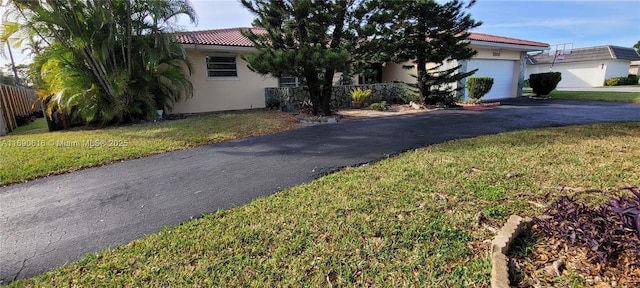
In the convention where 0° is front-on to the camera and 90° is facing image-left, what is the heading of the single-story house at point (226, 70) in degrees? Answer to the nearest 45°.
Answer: approximately 0°

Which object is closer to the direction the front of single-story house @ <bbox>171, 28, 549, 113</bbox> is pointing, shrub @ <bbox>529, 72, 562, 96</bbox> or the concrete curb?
the concrete curb

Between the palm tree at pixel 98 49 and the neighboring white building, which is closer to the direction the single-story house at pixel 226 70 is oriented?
the palm tree

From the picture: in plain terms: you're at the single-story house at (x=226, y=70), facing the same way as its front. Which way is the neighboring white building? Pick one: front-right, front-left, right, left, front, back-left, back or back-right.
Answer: back-left

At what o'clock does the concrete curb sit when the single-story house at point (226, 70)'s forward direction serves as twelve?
The concrete curb is roughly at 11 o'clock from the single-story house.

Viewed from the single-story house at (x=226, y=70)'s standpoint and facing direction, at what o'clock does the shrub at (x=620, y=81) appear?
The shrub is roughly at 8 o'clock from the single-story house.

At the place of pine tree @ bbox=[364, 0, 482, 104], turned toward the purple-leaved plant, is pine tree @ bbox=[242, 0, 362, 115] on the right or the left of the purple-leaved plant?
right

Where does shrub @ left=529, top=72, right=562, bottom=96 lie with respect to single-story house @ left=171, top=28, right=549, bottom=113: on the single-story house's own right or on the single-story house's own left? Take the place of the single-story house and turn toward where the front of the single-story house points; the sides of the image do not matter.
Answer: on the single-story house's own left

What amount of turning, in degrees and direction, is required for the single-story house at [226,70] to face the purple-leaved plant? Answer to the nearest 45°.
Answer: approximately 45° to its left
